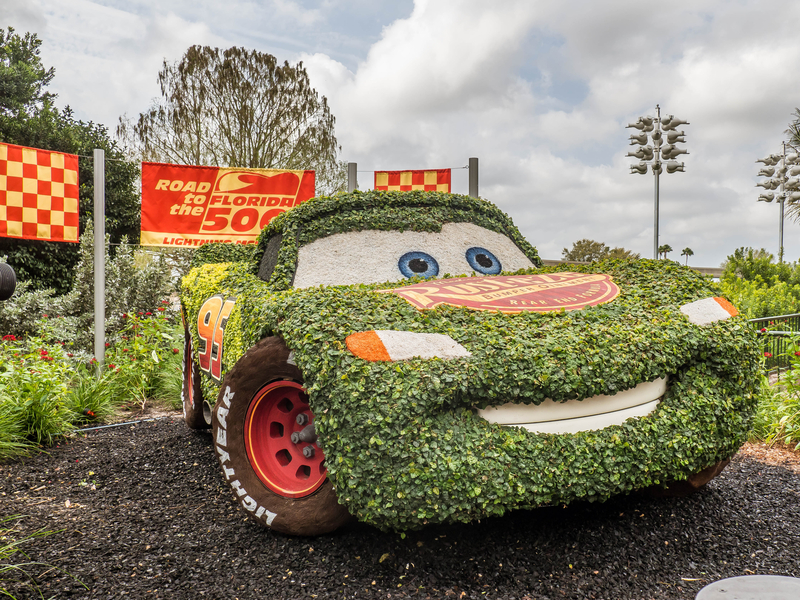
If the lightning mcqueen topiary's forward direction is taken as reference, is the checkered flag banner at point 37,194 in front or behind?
behind

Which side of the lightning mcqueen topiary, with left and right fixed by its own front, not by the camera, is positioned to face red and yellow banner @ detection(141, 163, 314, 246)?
back

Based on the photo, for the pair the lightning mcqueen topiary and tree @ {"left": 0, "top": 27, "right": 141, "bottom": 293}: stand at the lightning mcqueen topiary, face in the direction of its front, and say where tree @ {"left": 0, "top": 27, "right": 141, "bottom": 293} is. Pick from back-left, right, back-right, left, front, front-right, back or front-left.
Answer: back

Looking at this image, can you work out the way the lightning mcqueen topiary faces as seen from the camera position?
facing the viewer and to the right of the viewer

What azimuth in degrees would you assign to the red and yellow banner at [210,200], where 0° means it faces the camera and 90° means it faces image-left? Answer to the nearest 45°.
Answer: approximately 0°

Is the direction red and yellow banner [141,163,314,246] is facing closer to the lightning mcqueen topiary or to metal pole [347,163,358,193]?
the lightning mcqueen topiary

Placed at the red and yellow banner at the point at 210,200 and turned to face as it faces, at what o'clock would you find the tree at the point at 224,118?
The tree is roughly at 6 o'clock from the red and yellow banner.

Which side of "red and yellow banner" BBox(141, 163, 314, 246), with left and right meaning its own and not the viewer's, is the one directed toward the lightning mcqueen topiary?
front

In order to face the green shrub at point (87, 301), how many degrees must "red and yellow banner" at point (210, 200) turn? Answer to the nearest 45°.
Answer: approximately 90° to its right

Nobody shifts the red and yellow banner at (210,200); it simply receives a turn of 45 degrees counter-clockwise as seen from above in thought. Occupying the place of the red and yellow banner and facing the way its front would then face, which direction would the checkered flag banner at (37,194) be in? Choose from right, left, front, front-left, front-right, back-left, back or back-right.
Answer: right

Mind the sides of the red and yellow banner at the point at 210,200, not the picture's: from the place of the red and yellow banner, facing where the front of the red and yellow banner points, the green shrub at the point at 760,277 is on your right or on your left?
on your left

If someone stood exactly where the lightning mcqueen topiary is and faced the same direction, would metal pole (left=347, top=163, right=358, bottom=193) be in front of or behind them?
behind

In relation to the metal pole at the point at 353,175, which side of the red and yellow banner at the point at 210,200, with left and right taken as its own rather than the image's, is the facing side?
left

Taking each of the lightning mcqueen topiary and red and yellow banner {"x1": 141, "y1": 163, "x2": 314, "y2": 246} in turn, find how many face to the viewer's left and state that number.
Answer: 0
